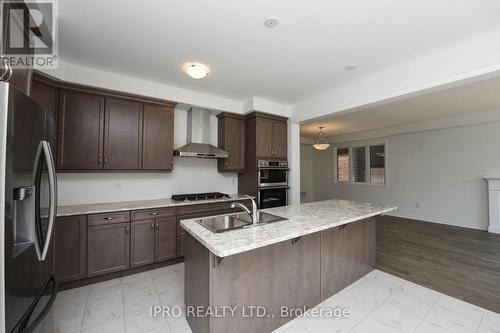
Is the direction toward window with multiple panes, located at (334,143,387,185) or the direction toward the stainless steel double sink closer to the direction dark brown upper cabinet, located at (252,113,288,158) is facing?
the stainless steel double sink

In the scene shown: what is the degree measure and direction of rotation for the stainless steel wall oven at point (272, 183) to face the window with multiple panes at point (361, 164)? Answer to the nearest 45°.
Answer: approximately 90° to its left

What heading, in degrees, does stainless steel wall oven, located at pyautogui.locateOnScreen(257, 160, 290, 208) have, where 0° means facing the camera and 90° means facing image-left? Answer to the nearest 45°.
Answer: approximately 315°

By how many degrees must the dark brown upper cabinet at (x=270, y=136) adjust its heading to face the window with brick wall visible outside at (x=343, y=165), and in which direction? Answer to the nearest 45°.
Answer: approximately 90° to its left

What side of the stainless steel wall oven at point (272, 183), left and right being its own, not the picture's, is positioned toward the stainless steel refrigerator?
right
